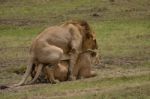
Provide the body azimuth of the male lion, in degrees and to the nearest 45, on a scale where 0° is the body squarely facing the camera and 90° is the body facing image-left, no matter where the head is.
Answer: approximately 270°
